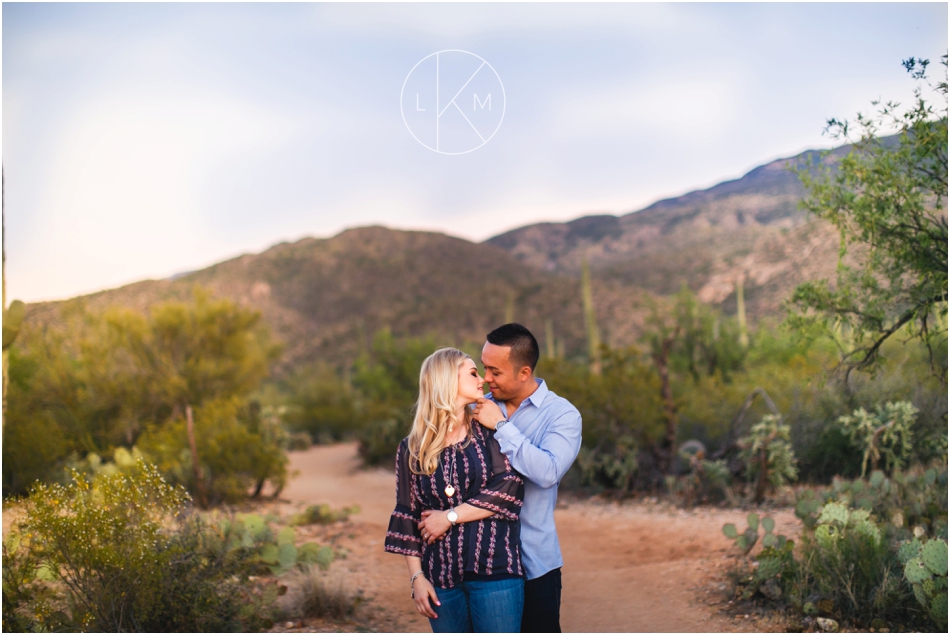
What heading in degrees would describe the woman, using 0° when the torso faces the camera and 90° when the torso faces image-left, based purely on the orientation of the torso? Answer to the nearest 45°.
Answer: approximately 0°

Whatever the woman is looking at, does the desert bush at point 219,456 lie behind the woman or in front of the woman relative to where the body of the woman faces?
behind

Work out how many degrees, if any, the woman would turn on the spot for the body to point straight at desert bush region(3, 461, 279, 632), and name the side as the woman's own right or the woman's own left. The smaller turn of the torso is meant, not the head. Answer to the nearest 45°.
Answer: approximately 135° to the woman's own right

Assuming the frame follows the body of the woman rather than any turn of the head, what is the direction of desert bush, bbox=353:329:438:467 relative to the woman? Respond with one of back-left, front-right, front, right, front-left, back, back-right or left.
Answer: back

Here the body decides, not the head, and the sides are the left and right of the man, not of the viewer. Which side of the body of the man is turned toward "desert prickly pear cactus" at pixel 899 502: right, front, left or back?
back

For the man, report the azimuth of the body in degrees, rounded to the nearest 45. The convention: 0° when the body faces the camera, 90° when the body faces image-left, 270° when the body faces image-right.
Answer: approximately 45°

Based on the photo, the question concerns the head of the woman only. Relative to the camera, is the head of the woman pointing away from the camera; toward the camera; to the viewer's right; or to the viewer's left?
to the viewer's right

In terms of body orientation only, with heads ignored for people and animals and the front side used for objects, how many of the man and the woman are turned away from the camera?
0
